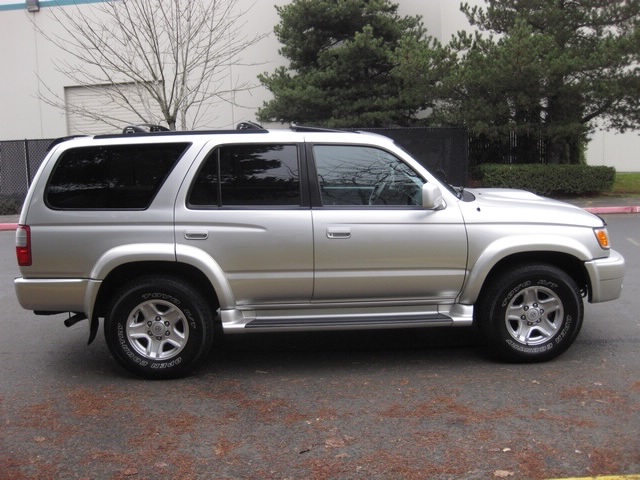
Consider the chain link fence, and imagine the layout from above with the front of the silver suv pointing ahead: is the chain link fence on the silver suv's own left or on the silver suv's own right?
on the silver suv's own left

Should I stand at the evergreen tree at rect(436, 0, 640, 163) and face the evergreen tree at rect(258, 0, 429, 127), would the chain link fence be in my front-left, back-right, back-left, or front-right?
front-left

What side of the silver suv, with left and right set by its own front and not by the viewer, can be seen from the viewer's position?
right

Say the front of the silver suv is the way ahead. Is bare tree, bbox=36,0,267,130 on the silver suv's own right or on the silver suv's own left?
on the silver suv's own left

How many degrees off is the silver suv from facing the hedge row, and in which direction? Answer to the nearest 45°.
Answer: approximately 45° to its left

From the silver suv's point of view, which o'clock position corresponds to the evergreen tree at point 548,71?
The evergreen tree is roughly at 10 o'clock from the silver suv.

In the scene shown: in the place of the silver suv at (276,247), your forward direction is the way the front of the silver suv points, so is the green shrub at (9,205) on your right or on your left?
on your left

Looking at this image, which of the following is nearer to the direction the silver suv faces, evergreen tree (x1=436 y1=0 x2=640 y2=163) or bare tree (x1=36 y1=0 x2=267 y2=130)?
the evergreen tree

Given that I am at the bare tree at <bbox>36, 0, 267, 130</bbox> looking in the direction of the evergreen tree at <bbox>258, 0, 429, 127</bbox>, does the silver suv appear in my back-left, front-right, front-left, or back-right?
front-right

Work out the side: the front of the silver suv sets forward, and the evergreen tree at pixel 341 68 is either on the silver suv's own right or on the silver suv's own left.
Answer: on the silver suv's own left
